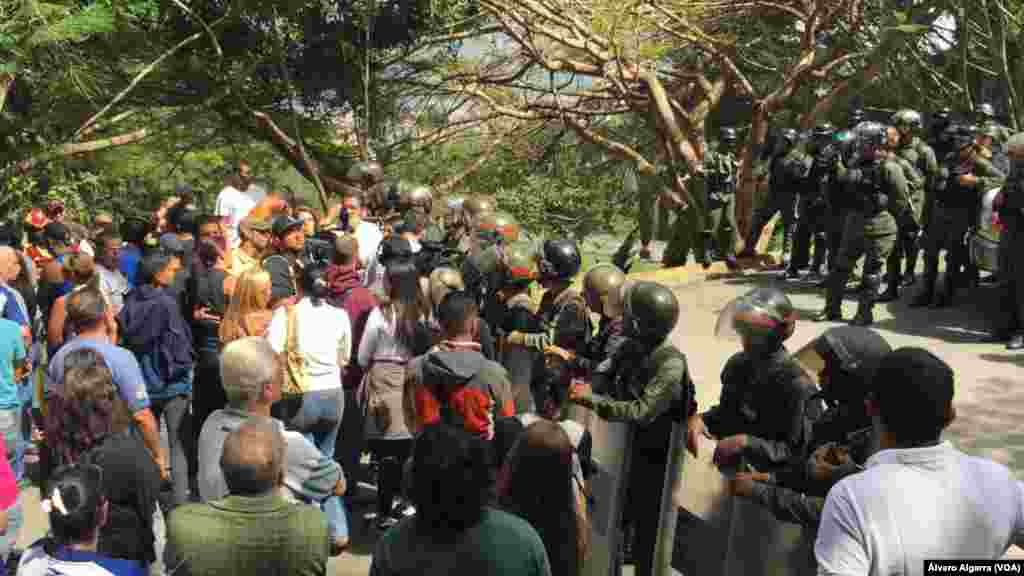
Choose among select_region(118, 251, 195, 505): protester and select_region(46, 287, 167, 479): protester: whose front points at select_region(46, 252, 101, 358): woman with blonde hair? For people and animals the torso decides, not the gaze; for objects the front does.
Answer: select_region(46, 287, 167, 479): protester

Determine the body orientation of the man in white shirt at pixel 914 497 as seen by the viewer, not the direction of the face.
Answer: away from the camera

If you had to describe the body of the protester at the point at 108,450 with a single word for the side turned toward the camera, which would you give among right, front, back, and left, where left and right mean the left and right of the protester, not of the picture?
back

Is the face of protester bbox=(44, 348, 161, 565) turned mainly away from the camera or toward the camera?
away from the camera

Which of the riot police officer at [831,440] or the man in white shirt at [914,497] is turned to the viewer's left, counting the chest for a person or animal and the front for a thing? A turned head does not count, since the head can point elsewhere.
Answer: the riot police officer

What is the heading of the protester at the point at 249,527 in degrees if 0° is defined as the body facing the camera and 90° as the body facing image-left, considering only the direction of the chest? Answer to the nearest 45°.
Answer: approximately 180°

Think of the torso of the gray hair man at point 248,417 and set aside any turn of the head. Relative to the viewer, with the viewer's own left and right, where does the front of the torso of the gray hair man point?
facing away from the viewer and to the right of the viewer

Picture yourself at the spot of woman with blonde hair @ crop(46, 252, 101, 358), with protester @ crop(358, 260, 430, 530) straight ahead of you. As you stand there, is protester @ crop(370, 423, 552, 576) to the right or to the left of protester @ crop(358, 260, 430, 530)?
right

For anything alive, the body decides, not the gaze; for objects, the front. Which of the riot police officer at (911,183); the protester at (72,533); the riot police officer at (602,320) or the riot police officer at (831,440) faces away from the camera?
the protester

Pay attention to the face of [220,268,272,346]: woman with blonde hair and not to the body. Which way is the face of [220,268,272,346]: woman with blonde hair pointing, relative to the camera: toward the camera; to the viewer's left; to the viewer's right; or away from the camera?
away from the camera

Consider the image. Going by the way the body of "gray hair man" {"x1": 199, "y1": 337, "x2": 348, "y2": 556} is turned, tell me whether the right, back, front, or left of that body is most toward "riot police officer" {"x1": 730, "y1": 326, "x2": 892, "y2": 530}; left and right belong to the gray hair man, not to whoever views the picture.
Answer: right

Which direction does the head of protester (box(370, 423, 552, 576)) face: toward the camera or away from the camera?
away from the camera

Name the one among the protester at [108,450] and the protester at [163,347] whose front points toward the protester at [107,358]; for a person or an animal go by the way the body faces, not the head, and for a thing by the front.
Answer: the protester at [108,450]

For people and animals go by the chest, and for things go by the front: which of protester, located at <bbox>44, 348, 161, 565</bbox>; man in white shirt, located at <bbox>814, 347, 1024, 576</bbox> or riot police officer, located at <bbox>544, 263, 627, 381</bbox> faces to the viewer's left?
the riot police officer

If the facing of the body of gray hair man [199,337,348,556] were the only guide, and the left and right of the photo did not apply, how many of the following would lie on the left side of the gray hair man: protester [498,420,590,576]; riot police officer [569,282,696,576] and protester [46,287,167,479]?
1

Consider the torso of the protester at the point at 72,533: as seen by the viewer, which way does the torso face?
away from the camera

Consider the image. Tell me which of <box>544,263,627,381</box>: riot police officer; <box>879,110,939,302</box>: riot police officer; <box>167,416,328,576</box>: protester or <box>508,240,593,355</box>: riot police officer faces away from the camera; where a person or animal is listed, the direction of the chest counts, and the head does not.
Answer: the protester

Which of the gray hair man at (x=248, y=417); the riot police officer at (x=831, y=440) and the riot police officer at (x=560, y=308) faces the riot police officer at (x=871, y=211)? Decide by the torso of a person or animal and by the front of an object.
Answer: the gray hair man

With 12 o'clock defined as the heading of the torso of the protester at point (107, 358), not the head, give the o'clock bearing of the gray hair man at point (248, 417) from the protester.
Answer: The gray hair man is roughly at 5 o'clock from the protester.

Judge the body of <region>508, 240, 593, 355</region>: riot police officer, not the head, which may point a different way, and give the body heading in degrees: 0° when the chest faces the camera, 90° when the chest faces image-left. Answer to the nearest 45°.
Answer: approximately 90°

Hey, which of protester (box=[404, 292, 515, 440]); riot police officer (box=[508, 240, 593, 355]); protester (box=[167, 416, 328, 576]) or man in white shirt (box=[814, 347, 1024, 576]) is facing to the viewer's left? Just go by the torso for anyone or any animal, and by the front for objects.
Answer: the riot police officer

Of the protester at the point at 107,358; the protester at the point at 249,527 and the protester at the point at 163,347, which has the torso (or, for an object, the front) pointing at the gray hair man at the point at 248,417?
the protester at the point at 249,527
